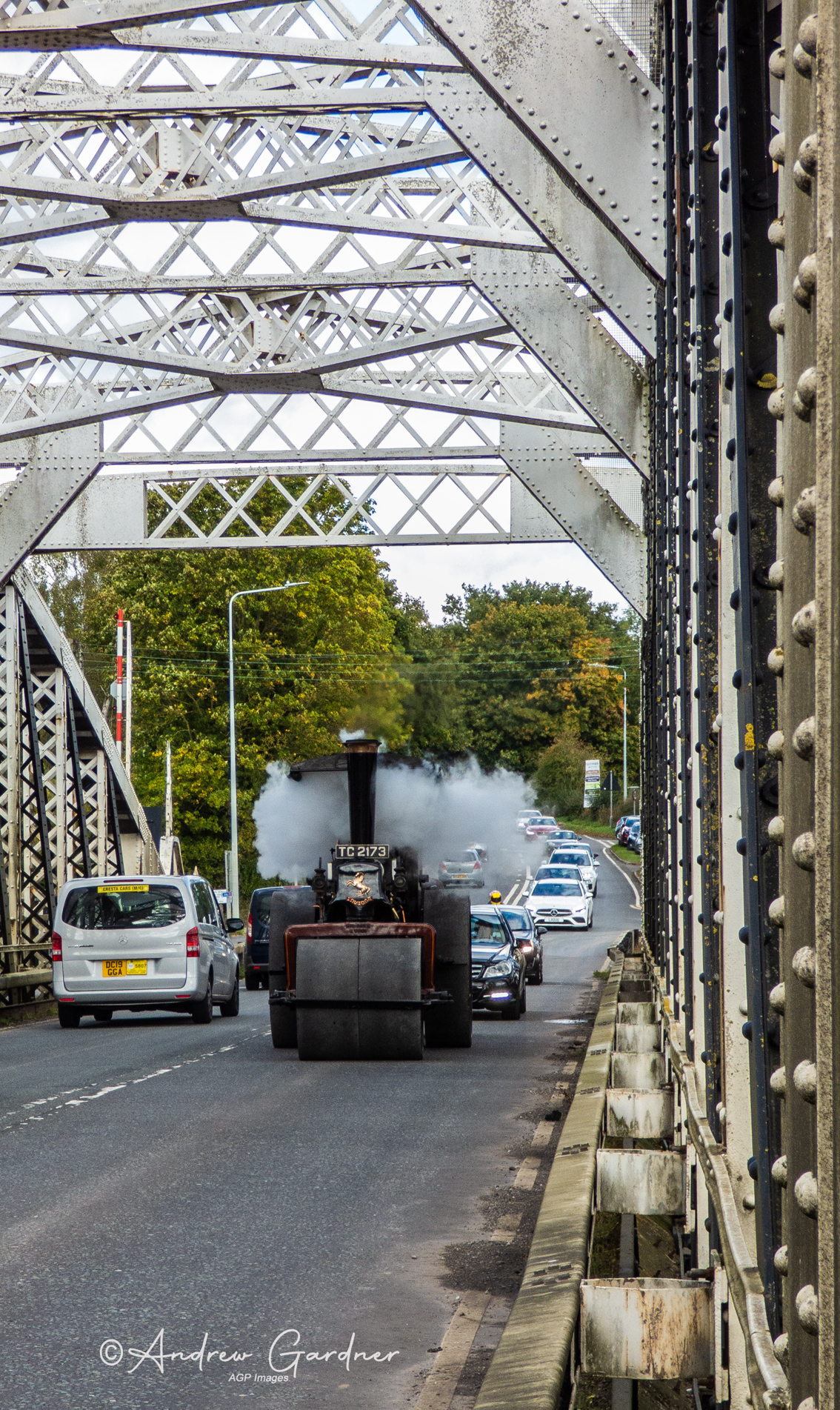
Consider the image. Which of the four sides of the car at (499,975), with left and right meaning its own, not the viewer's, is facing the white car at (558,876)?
back

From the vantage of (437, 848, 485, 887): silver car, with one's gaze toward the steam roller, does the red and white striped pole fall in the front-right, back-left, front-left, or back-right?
front-right

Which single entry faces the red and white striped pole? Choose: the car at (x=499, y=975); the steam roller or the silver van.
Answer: the silver van

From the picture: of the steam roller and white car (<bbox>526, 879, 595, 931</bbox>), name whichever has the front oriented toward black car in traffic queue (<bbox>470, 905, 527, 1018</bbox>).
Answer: the white car

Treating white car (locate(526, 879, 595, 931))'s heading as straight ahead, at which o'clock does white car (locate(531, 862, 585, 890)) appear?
white car (locate(531, 862, 585, 890)) is roughly at 6 o'clock from white car (locate(526, 879, 595, 931)).

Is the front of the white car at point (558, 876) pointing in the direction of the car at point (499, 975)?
yes

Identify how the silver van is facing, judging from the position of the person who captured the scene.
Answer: facing away from the viewer

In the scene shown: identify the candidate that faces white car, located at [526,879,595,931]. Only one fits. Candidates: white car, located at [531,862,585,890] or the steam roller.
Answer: white car, located at [531,862,585,890]

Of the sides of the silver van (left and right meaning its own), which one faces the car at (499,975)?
right
